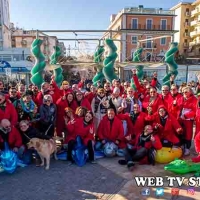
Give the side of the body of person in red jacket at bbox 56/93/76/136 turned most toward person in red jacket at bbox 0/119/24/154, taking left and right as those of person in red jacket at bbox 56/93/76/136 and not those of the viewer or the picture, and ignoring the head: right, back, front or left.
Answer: right

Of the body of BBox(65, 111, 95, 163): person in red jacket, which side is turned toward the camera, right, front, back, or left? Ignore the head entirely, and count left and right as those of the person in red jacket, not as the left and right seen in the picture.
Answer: front

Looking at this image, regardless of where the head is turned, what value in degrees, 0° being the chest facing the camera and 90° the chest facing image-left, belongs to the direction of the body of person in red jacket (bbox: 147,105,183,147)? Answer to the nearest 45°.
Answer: approximately 0°

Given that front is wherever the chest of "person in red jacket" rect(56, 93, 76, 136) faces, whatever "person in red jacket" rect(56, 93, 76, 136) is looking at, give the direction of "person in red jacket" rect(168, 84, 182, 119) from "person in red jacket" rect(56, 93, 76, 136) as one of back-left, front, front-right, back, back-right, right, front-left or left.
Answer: front-left

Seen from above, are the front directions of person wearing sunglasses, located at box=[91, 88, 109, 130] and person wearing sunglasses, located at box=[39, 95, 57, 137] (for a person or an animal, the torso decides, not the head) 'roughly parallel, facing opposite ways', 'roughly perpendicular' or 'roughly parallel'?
roughly parallel

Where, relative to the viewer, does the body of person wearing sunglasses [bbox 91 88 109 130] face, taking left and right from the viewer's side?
facing the viewer

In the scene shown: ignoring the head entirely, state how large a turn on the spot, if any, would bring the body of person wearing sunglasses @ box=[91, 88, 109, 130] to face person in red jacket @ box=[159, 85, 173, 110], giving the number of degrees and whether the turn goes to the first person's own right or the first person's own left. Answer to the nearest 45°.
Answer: approximately 90° to the first person's own left

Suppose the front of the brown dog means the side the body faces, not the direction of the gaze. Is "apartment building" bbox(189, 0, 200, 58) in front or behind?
behind

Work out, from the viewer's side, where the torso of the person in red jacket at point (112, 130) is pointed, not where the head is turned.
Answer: toward the camera

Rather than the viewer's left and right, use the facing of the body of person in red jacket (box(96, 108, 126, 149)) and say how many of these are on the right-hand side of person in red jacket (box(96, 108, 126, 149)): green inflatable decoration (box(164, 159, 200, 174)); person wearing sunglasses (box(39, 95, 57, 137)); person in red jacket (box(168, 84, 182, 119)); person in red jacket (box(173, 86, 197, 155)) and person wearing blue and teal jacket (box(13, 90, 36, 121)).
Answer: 2

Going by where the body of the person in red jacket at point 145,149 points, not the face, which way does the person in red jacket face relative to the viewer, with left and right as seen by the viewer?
facing the viewer and to the left of the viewer

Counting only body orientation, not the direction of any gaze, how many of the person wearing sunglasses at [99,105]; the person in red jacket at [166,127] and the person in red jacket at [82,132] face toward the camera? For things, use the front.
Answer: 3
